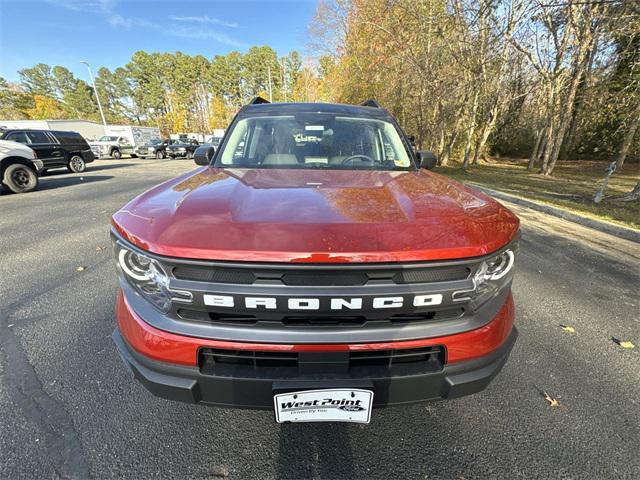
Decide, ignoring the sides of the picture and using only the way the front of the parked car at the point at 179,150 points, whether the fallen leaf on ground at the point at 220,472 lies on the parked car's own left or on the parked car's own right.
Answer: on the parked car's own left

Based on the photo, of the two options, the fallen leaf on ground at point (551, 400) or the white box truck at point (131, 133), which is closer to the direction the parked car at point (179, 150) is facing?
the fallen leaf on ground

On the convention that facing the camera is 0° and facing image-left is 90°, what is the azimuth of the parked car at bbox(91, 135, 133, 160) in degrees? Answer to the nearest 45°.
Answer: approximately 45°

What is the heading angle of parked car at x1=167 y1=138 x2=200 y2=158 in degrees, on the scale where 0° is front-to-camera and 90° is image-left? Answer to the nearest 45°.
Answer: approximately 45°

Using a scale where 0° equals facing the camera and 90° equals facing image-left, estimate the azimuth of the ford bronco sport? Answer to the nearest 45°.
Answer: approximately 0°

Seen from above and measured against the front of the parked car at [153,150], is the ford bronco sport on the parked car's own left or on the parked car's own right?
on the parked car's own left

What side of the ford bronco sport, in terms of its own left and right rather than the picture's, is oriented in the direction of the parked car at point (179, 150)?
back

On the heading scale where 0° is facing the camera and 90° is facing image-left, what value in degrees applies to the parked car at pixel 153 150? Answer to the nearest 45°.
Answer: approximately 45°

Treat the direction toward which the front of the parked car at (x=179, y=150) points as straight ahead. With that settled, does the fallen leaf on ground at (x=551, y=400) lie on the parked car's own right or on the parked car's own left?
on the parked car's own left
